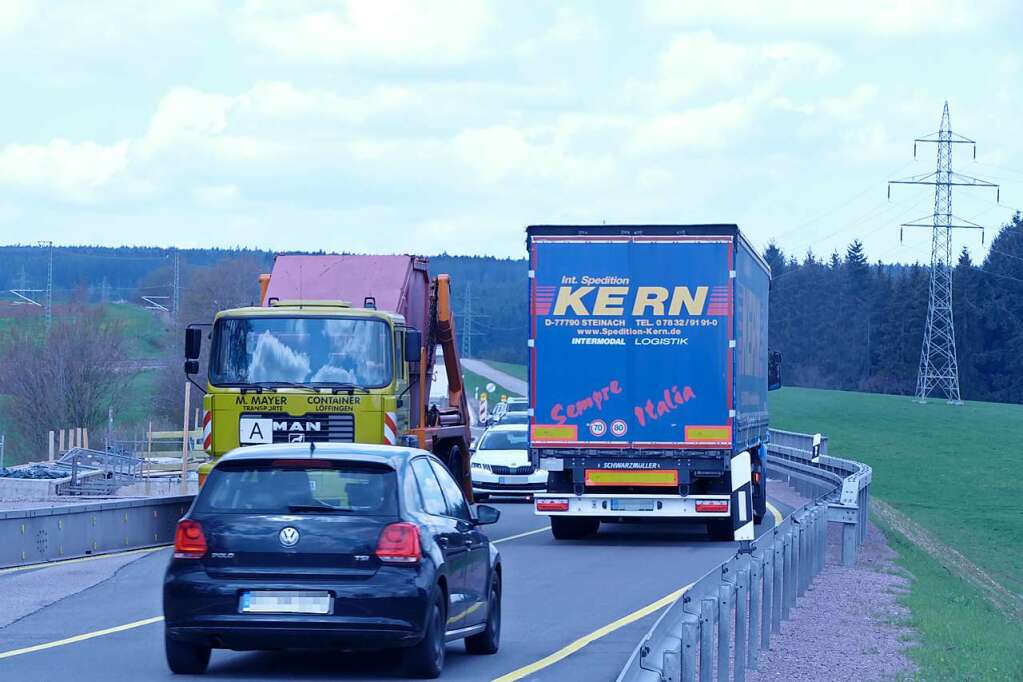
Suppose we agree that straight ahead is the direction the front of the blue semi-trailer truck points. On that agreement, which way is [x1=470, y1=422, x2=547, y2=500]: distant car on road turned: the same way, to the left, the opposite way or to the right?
the opposite way

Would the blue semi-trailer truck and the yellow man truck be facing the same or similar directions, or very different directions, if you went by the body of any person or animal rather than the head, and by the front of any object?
very different directions

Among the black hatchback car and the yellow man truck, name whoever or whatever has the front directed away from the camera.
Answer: the black hatchback car

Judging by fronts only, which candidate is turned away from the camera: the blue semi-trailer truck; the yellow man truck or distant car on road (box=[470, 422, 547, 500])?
the blue semi-trailer truck

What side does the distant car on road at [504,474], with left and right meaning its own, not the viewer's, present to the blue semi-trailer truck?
front

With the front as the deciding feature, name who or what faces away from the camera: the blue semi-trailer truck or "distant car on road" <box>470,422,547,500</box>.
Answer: the blue semi-trailer truck

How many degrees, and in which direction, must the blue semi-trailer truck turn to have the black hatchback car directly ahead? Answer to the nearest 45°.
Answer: approximately 180°

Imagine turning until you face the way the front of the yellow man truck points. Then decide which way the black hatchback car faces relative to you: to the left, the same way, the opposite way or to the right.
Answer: the opposite way

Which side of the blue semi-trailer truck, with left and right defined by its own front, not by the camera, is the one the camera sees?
back

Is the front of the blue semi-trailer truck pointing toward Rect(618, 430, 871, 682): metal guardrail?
no

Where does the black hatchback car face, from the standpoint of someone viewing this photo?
facing away from the viewer

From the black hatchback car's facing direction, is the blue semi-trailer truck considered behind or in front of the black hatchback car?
in front

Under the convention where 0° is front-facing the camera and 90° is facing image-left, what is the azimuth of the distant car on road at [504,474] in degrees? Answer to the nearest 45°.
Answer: approximately 0°

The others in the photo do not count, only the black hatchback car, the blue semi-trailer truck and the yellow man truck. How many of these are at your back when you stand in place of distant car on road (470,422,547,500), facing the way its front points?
0

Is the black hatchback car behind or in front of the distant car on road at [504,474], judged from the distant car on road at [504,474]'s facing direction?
in front

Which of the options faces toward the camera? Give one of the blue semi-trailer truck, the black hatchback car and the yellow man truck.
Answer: the yellow man truck

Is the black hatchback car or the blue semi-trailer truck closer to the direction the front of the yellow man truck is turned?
the black hatchback car
